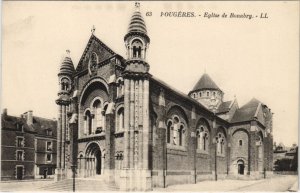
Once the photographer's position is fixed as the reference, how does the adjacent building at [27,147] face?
facing the viewer and to the right of the viewer
